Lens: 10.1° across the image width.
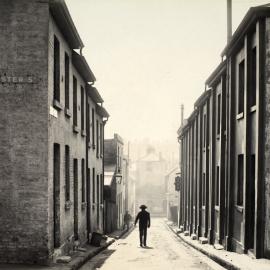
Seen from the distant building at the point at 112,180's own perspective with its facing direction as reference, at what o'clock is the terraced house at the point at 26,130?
The terraced house is roughly at 3 o'clock from the distant building.

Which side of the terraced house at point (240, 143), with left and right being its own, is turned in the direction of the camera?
left

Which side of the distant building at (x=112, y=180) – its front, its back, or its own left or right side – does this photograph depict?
right

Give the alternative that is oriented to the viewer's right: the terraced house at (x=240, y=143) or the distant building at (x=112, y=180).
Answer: the distant building

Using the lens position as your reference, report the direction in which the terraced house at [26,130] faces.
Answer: facing to the right of the viewer

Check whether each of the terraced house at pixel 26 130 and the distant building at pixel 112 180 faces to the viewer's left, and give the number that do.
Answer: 0

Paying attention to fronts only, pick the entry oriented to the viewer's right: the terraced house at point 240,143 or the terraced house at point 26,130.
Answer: the terraced house at point 26,130

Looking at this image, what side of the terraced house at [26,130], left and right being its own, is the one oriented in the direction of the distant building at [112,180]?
left

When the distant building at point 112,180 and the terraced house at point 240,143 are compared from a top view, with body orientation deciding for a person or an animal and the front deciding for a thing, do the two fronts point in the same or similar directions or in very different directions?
very different directions

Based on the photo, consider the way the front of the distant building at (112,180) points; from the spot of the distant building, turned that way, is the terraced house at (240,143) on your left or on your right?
on your right

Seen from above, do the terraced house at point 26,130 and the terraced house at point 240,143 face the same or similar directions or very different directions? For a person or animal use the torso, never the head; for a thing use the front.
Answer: very different directions
